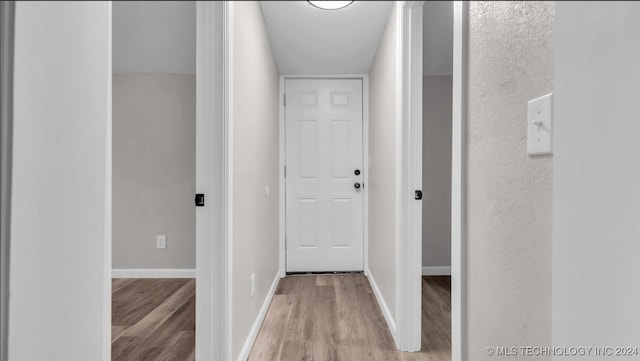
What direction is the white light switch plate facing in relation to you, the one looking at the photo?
facing the viewer and to the left of the viewer

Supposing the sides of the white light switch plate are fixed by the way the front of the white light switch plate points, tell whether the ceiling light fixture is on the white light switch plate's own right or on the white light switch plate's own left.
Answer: on the white light switch plate's own right
